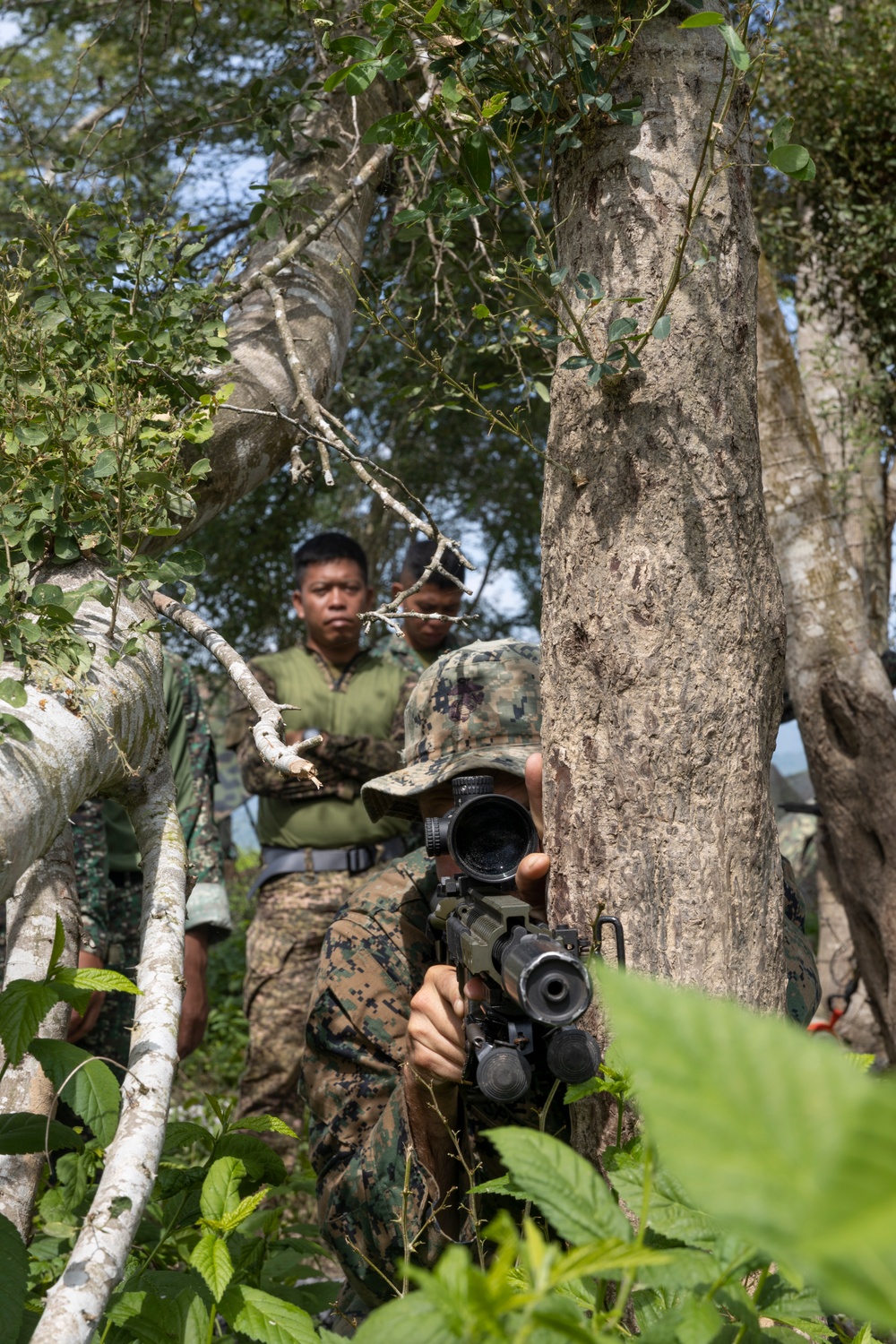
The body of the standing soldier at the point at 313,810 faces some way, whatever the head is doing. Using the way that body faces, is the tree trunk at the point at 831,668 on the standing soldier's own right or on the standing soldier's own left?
on the standing soldier's own left

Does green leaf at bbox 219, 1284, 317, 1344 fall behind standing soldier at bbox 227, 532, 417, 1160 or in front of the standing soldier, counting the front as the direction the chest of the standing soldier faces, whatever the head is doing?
in front

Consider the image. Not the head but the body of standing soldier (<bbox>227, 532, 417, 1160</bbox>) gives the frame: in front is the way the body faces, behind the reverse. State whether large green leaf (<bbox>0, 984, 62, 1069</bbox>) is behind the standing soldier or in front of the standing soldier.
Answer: in front

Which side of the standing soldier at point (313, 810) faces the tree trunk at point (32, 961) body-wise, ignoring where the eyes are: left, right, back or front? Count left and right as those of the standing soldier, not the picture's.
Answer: front

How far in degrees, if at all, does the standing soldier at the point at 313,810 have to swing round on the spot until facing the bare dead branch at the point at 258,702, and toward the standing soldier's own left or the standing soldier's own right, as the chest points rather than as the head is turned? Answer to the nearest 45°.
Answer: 0° — they already face it

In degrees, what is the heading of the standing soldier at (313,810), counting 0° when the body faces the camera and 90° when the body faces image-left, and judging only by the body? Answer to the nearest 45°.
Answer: approximately 0°

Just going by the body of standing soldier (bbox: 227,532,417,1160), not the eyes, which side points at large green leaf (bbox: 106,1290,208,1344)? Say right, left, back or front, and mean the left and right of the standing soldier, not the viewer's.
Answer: front

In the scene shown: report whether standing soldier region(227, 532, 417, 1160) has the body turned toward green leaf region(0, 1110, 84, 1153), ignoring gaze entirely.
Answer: yes

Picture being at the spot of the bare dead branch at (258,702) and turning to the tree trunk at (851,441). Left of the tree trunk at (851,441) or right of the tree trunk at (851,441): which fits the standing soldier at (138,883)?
left

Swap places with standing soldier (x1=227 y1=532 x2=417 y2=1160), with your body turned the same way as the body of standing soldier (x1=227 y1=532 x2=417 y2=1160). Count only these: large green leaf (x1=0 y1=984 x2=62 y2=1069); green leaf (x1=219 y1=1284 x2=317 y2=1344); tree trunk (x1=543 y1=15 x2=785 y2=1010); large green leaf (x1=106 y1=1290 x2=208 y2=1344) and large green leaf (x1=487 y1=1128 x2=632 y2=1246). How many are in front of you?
5
